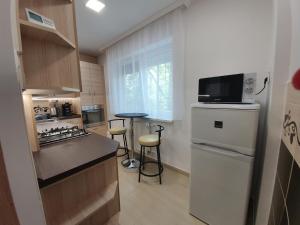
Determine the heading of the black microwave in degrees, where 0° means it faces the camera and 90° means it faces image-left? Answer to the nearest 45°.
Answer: approximately 45°

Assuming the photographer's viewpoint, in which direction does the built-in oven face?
facing the viewer and to the right of the viewer

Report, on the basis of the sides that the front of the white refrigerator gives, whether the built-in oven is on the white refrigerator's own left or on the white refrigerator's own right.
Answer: on the white refrigerator's own right

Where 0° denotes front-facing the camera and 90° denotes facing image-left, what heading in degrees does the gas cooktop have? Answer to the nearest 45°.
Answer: approximately 315°

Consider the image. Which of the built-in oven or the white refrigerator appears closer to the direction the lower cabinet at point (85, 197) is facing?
the white refrigerator

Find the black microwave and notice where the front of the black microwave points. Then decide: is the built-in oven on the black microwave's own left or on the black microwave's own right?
on the black microwave's own right

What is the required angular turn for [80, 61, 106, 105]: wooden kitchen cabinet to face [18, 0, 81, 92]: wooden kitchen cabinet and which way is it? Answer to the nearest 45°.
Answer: approximately 45° to its right

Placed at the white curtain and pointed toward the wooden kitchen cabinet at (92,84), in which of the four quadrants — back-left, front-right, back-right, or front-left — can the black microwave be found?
back-left

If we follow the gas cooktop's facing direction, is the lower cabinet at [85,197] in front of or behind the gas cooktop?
in front
